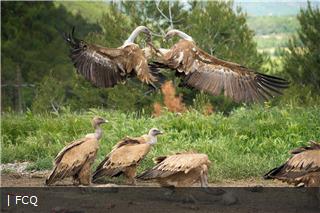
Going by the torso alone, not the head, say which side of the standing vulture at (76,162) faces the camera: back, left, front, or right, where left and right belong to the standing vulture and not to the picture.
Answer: right

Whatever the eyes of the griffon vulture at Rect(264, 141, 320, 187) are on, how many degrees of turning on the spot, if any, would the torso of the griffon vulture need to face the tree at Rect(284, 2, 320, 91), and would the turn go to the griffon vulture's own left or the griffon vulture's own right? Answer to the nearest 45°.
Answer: approximately 90° to the griffon vulture's own left

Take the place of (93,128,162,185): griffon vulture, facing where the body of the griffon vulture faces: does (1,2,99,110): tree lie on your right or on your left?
on your left

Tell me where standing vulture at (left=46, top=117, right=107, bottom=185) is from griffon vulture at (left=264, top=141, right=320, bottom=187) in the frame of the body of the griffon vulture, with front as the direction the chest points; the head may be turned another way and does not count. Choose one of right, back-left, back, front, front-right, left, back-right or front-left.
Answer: back

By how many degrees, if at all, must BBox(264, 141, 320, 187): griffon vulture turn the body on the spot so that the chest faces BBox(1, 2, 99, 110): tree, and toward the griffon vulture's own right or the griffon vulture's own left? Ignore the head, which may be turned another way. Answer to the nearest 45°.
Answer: approximately 135° to the griffon vulture's own left

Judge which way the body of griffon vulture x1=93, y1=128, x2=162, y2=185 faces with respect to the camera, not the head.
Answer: to the viewer's right

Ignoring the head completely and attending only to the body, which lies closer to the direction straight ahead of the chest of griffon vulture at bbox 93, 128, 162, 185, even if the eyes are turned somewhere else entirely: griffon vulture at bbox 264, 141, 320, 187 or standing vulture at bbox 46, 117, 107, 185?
the griffon vulture

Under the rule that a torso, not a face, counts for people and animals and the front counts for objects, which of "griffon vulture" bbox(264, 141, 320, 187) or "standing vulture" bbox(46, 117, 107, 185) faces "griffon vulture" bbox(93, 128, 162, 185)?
the standing vulture

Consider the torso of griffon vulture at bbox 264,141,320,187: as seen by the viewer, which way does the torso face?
to the viewer's right
